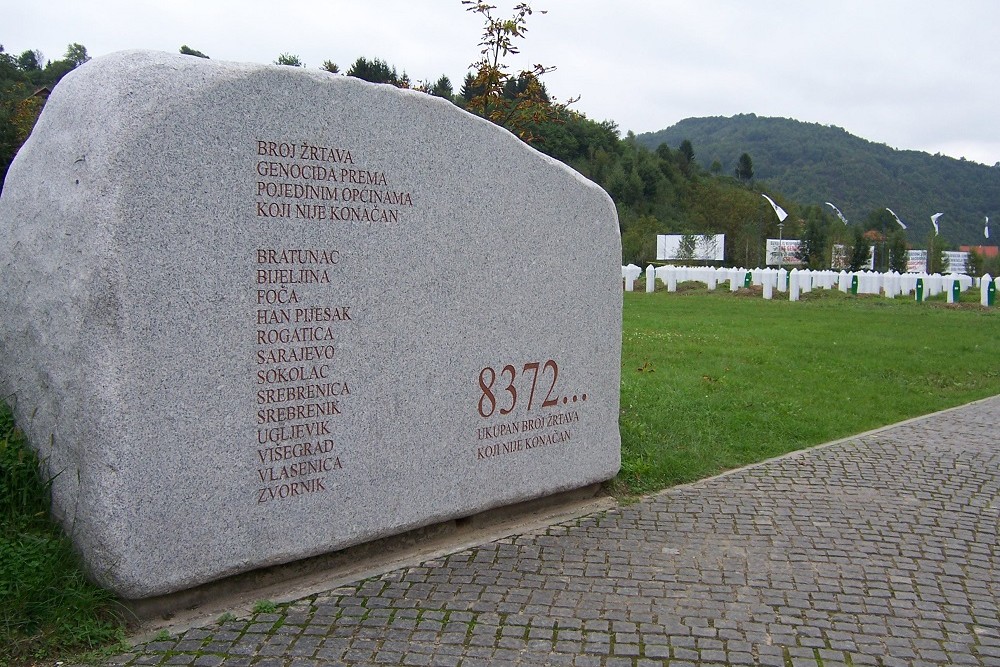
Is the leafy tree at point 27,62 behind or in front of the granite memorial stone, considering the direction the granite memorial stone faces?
behind

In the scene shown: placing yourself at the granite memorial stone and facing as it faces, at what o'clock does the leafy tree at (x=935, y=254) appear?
The leafy tree is roughly at 9 o'clock from the granite memorial stone.
